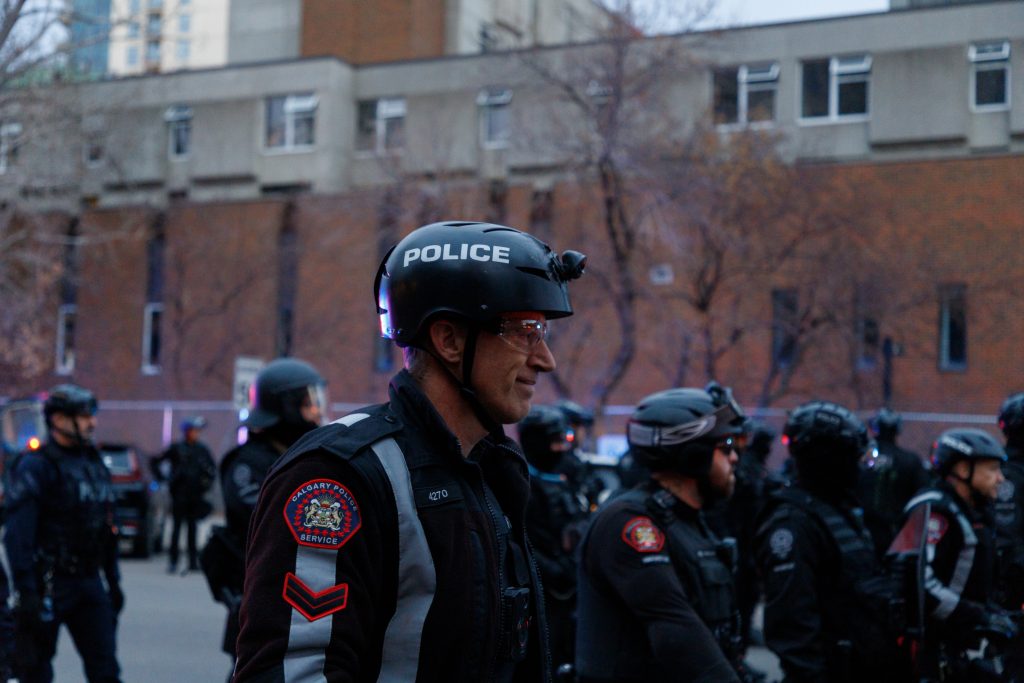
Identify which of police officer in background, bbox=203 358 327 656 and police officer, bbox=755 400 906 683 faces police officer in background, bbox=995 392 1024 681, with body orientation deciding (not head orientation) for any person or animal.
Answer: police officer in background, bbox=203 358 327 656

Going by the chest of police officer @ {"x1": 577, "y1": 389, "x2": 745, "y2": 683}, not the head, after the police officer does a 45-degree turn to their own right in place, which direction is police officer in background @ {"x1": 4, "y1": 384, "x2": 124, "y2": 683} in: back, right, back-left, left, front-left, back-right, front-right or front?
back

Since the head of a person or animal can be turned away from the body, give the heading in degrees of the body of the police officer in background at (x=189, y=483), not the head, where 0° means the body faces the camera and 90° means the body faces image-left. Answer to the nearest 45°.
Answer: approximately 0°

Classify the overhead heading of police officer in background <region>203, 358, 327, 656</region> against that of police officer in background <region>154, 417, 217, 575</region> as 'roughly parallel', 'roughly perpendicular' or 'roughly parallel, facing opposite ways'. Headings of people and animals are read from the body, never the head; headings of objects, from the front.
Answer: roughly perpendicular

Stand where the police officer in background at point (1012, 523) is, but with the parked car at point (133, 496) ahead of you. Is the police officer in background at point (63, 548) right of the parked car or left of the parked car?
left

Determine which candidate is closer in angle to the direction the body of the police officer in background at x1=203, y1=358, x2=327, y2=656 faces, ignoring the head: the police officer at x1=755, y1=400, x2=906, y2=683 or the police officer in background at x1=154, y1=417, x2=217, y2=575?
the police officer

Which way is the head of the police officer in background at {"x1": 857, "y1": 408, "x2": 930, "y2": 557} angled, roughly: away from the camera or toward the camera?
away from the camera

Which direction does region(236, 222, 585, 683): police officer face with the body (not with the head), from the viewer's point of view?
to the viewer's right

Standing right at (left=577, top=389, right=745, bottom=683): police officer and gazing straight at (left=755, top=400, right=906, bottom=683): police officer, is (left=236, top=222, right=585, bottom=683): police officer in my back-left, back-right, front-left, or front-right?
back-right
